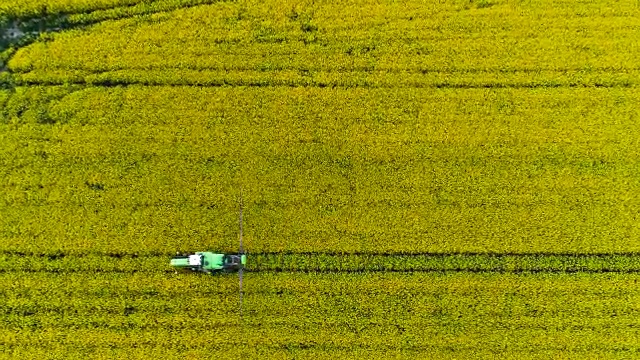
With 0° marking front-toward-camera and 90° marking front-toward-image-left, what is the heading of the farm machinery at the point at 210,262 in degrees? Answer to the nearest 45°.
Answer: approximately 90°
